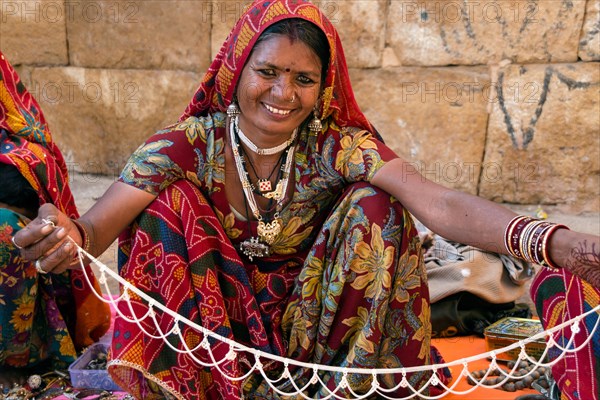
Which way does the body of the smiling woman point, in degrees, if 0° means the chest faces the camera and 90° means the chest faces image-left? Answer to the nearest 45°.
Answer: approximately 0°
